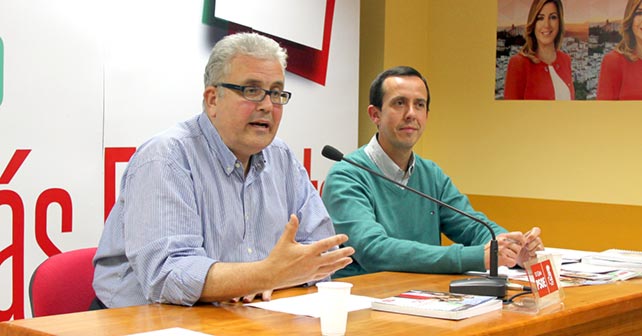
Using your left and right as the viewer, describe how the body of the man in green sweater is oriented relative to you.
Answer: facing the viewer and to the right of the viewer

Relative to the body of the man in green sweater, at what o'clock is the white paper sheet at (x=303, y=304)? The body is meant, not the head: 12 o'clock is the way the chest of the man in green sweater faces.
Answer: The white paper sheet is roughly at 2 o'clock from the man in green sweater.

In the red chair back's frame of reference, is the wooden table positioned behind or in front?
in front

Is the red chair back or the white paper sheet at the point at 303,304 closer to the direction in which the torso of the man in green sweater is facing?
the white paper sheet

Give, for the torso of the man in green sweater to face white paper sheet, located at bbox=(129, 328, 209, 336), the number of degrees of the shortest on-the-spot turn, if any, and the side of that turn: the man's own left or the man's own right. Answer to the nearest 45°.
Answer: approximately 45° to the man's own right

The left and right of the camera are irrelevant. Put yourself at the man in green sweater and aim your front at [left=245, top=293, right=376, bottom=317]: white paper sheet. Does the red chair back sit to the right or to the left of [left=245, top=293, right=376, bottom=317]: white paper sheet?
right

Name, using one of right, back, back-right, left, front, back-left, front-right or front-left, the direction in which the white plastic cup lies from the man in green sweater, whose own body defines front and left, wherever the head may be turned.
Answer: front-right

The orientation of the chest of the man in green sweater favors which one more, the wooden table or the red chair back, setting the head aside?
the wooden table

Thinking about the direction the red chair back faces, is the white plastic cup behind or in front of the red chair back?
in front
